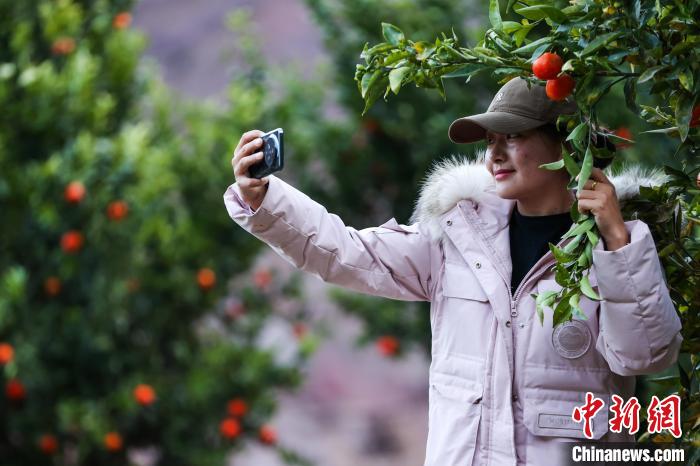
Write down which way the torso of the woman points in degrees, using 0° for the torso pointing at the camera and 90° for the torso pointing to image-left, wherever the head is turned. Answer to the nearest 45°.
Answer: approximately 45°
